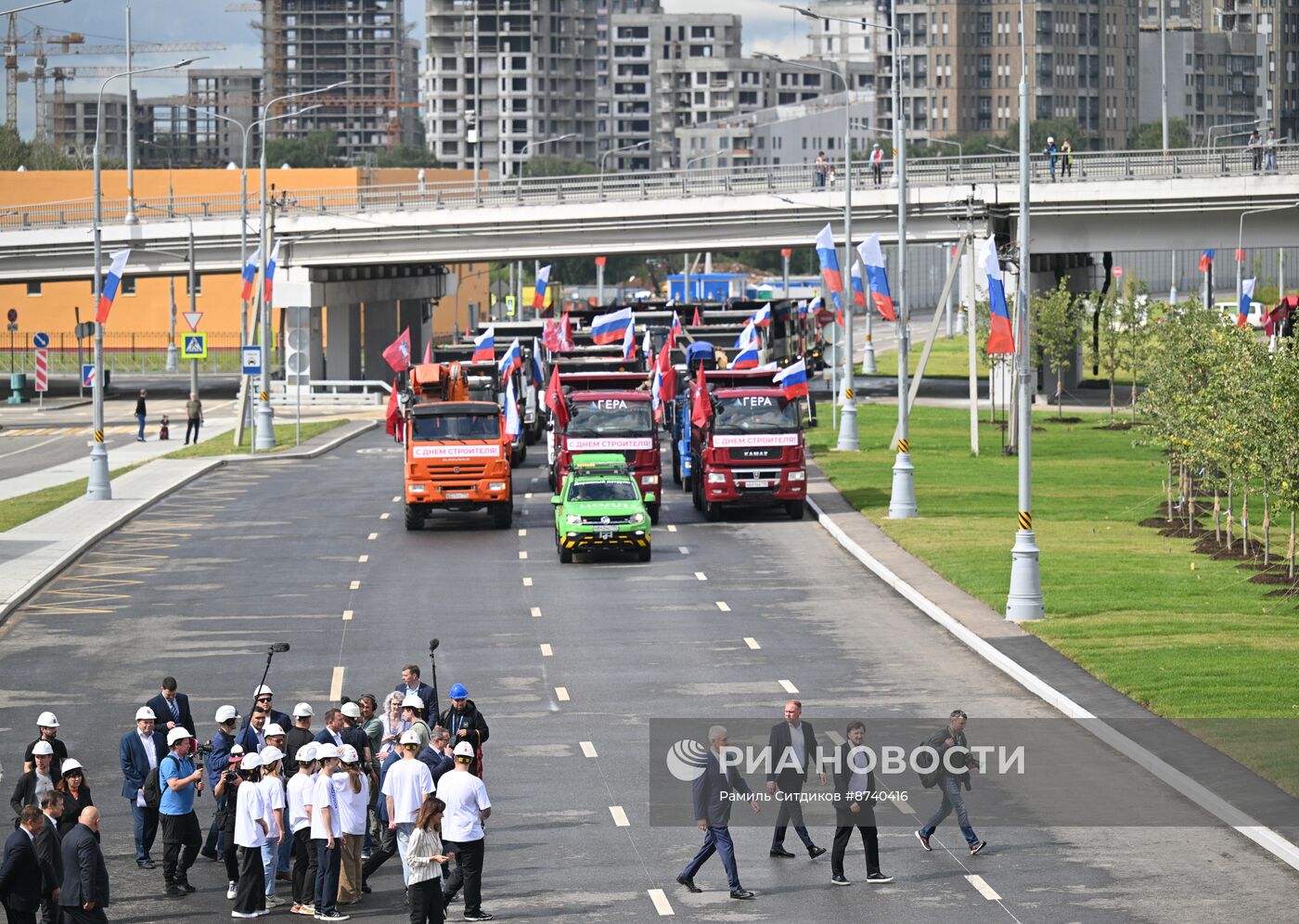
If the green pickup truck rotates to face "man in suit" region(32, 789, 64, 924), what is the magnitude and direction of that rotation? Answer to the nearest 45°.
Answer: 0° — it already faces them

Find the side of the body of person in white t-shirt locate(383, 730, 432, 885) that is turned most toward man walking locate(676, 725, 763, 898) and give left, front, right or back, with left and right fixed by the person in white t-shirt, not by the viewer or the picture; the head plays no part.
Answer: right

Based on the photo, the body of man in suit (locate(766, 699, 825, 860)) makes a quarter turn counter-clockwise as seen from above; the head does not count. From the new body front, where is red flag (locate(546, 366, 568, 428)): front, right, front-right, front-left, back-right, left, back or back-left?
front-left

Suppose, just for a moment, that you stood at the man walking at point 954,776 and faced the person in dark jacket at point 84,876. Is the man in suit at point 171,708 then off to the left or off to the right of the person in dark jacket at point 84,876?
right

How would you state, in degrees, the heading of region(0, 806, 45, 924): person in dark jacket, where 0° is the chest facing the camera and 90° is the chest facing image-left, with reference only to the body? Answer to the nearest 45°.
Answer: approximately 270°

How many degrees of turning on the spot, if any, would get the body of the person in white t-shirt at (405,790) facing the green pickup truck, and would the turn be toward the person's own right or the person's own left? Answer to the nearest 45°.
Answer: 0° — they already face it

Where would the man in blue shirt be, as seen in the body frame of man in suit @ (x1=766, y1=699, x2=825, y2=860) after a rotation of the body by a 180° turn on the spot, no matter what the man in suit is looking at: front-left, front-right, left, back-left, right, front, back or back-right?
front-left

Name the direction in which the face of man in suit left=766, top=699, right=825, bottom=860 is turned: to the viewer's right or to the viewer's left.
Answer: to the viewer's left

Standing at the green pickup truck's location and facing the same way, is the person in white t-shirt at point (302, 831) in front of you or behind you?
in front

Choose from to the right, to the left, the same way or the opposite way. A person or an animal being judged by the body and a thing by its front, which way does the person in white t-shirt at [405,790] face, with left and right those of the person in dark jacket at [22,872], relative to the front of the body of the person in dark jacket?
to the left

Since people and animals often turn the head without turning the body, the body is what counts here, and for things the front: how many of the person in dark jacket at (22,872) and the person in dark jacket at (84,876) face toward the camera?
0

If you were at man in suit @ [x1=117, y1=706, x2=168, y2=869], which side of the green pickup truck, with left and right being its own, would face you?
front

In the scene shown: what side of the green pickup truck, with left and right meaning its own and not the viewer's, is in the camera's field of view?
front

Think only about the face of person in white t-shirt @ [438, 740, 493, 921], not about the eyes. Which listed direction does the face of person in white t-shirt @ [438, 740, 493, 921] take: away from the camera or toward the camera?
away from the camera
